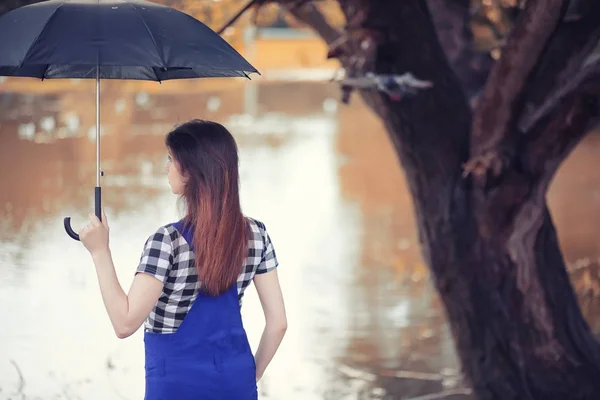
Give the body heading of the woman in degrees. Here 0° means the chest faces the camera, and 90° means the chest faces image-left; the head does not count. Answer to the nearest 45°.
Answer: approximately 135°

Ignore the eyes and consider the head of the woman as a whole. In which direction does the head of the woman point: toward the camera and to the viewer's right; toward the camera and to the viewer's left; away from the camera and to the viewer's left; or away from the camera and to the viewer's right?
away from the camera and to the viewer's left
